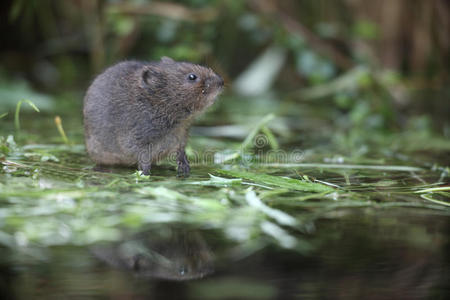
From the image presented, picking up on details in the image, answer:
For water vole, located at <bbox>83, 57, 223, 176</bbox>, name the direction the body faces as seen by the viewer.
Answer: to the viewer's right

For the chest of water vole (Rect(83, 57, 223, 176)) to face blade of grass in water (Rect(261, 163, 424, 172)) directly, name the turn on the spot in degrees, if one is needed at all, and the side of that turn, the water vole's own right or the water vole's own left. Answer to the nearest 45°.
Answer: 0° — it already faces it

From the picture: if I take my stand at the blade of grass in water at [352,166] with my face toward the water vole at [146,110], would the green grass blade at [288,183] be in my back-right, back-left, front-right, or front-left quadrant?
front-left

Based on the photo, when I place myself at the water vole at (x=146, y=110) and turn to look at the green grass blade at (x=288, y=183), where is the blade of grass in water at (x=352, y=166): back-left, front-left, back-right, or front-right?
front-left

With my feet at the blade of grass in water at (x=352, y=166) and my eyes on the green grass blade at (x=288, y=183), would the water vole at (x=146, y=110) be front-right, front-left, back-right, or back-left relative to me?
front-right

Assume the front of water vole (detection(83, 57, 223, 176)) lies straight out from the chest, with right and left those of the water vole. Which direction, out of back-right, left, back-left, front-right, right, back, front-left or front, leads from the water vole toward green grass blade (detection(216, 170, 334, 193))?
front-right

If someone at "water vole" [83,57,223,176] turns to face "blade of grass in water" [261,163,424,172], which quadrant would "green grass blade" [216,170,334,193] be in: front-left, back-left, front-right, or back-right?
front-right
